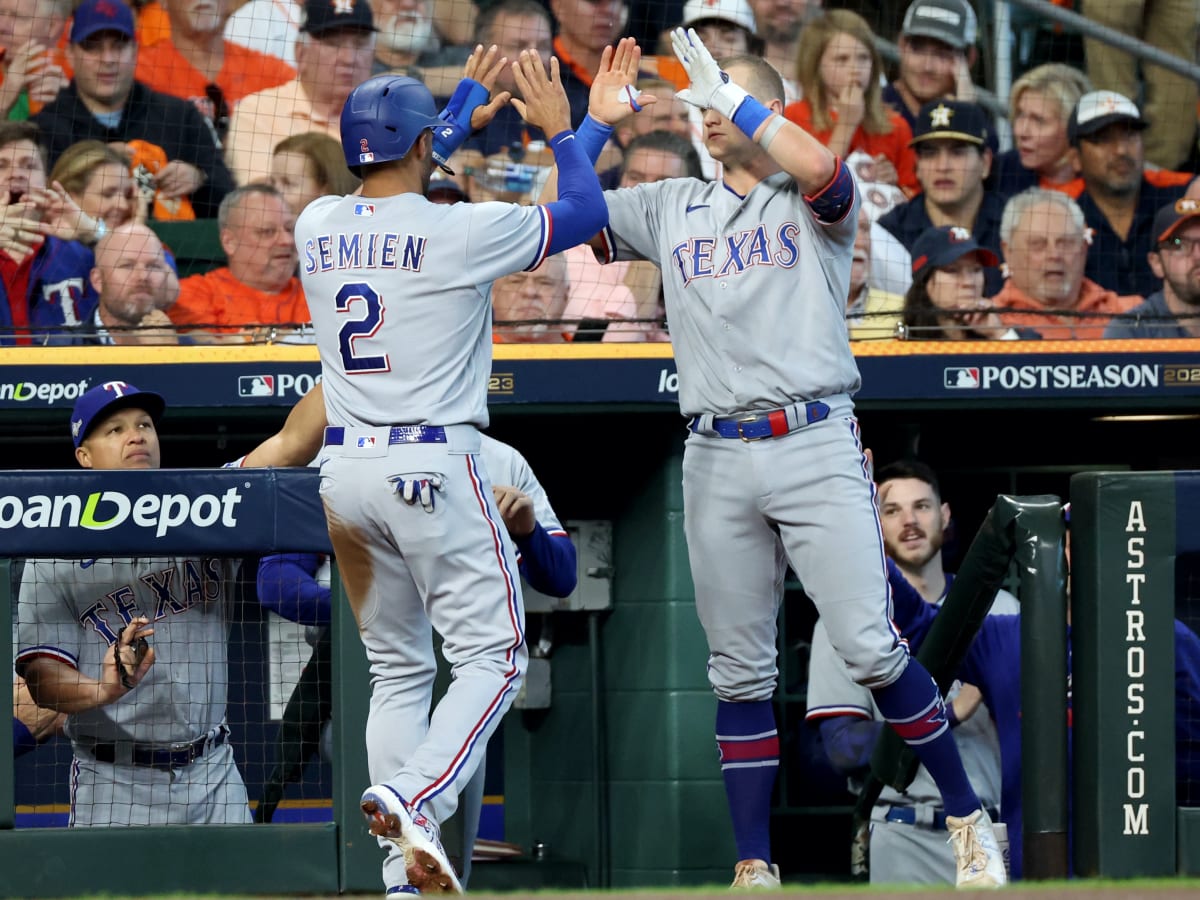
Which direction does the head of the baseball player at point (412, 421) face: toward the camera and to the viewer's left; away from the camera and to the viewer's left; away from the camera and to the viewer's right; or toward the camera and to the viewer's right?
away from the camera and to the viewer's right

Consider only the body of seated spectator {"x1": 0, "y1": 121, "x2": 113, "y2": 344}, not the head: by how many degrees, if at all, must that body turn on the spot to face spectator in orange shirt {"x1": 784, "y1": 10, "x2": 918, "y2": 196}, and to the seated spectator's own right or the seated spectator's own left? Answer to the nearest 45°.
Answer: approximately 90° to the seated spectator's own left

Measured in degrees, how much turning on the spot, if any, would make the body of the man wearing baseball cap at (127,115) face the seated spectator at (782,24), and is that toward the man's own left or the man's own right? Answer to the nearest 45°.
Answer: approximately 90° to the man's own left

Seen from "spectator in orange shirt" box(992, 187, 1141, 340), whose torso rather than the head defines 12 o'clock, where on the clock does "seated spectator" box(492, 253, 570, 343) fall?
The seated spectator is roughly at 2 o'clock from the spectator in orange shirt.

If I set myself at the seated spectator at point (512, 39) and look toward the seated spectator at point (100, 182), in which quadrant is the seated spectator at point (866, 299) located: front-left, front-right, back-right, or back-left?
back-left

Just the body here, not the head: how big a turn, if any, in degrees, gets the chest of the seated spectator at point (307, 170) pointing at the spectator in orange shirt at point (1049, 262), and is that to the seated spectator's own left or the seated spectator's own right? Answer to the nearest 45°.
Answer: approximately 135° to the seated spectator's own left
